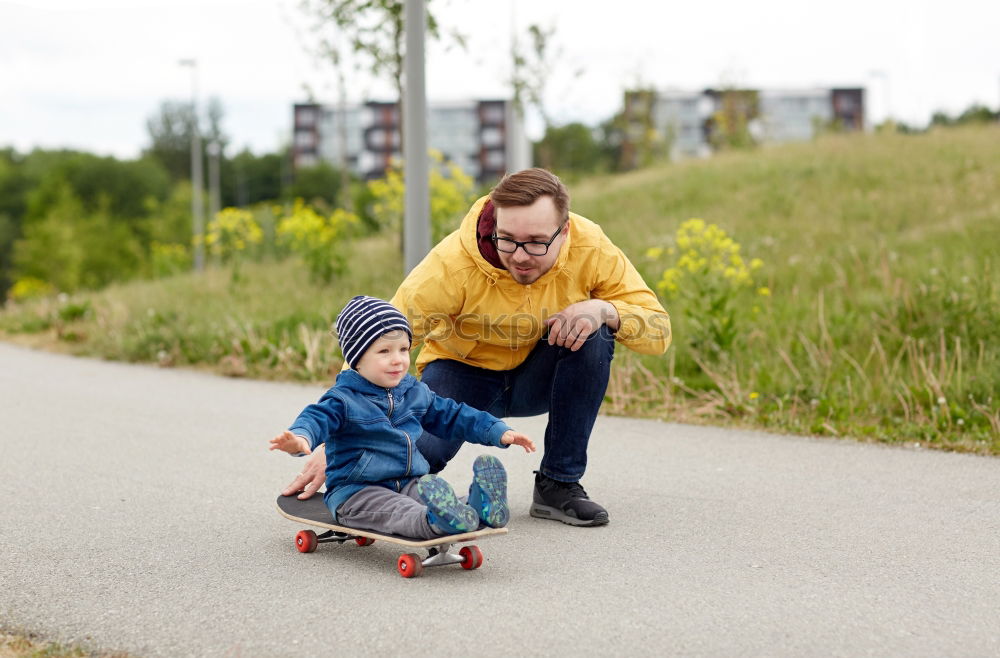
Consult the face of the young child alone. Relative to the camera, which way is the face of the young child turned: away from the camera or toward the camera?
toward the camera

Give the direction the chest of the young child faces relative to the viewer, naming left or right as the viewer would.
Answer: facing the viewer and to the right of the viewer

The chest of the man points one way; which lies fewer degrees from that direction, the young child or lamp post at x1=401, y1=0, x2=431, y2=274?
the young child

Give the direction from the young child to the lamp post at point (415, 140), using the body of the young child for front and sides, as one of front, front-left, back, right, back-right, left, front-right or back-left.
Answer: back-left

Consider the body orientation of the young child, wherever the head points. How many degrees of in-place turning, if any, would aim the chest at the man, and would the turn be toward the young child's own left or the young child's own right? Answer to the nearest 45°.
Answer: approximately 90° to the young child's own left

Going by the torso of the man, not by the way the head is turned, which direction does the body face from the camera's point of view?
toward the camera

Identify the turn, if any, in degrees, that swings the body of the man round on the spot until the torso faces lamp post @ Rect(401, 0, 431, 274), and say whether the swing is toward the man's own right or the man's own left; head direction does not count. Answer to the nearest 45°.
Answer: approximately 180°

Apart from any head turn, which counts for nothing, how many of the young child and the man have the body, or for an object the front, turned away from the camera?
0

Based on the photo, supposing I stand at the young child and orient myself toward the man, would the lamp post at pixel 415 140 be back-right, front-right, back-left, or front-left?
front-left

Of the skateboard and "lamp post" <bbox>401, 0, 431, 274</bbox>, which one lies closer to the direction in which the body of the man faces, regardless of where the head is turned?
the skateboard
